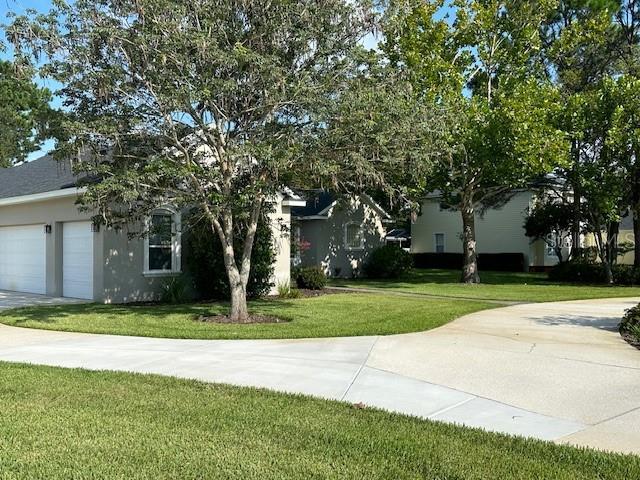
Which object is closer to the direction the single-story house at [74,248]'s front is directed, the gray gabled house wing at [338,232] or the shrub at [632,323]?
the shrub

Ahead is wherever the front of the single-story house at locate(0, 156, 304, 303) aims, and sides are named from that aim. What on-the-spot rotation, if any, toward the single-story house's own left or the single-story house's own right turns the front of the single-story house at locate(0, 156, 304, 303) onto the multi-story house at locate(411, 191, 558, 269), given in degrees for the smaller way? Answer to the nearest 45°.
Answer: approximately 90° to the single-story house's own left

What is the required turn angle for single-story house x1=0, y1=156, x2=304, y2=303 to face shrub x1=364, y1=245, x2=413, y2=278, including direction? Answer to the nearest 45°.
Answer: approximately 90° to its left

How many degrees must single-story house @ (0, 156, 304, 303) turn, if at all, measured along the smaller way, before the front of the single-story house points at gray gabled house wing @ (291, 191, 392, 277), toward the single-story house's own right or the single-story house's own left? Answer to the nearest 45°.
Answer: approximately 90° to the single-story house's own left

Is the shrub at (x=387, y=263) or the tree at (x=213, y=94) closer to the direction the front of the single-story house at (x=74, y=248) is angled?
the tree

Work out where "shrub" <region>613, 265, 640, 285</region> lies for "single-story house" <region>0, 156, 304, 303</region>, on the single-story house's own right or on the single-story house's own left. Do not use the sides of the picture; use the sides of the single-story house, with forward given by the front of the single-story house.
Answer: on the single-story house's own left

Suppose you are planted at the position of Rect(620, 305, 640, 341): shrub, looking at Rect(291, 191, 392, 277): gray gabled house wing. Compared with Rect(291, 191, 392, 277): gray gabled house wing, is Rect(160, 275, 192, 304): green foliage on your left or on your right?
left

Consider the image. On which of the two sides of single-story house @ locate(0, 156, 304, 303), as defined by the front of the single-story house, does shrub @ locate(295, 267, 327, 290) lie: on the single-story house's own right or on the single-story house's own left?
on the single-story house's own left

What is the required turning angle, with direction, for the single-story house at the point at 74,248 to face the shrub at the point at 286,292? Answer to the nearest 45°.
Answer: approximately 45° to its left
